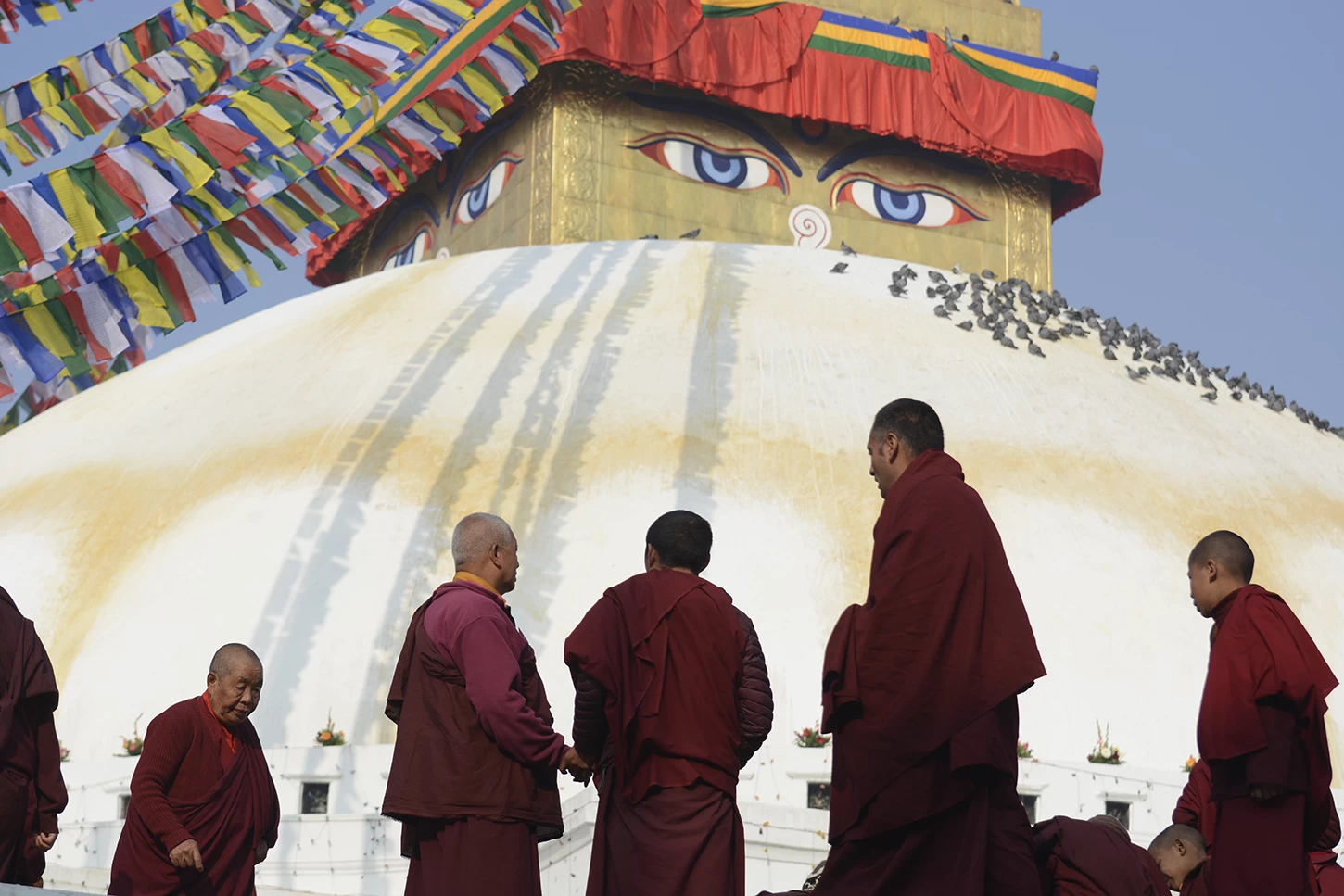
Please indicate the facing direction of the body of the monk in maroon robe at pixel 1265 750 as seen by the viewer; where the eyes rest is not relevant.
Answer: to the viewer's left

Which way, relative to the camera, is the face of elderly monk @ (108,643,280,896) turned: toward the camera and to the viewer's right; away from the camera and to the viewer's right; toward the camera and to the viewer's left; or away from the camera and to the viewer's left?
toward the camera and to the viewer's right

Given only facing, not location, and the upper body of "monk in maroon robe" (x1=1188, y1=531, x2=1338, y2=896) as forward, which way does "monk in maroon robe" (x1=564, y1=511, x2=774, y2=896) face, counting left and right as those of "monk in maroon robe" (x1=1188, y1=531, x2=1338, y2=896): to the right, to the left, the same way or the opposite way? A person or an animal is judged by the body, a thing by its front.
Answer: to the right

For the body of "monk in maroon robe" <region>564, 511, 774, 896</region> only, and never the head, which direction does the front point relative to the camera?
away from the camera

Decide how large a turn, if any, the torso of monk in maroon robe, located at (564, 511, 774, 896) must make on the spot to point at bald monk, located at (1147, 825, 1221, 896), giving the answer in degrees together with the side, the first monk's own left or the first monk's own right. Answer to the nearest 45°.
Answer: approximately 45° to the first monk's own right

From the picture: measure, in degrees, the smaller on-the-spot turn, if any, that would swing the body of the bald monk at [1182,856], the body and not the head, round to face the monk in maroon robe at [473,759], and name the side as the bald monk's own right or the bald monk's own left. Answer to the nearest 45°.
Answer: approximately 45° to the bald monk's own left

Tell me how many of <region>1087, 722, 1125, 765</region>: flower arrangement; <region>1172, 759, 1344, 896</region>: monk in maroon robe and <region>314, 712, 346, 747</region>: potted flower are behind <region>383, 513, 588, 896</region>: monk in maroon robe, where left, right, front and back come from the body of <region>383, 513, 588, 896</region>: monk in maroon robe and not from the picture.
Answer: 0

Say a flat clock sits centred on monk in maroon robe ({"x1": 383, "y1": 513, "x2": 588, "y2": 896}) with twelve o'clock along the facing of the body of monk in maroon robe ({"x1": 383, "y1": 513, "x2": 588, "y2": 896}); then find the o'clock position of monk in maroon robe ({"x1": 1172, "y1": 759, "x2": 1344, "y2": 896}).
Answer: monk in maroon robe ({"x1": 1172, "y1": 759, "x2": 1344, "y2": 896}) is roughly at 1 o'clock from monk in maroon robe ({"x1": 383, "y1": 513, "x2": 588, "y2": 896}).

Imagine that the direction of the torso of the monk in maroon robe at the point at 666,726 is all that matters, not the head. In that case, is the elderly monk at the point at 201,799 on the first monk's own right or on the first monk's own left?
on the first monk's own left

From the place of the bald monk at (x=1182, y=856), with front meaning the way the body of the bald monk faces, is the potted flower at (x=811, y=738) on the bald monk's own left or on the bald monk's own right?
on the bald monk's own right

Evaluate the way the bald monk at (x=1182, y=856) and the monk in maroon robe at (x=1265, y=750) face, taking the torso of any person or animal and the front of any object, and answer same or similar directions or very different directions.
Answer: same or similar directions

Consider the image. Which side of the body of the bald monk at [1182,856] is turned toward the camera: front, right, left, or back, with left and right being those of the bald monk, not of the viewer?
left

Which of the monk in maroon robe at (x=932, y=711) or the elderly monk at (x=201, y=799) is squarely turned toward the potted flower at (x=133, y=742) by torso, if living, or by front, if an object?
the monk in maroon robe

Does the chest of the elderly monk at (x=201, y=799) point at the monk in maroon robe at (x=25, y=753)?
no

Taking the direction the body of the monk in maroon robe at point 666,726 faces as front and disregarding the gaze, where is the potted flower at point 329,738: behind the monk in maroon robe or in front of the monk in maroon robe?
in front

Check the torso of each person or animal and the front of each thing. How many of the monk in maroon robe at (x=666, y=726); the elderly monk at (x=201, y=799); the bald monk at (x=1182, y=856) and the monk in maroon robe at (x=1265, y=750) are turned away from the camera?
1

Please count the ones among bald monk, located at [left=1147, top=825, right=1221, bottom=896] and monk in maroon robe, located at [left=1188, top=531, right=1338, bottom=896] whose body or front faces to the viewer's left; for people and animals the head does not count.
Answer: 2

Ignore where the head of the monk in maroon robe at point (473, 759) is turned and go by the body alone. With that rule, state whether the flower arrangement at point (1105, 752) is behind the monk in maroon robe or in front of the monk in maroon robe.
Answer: in front
